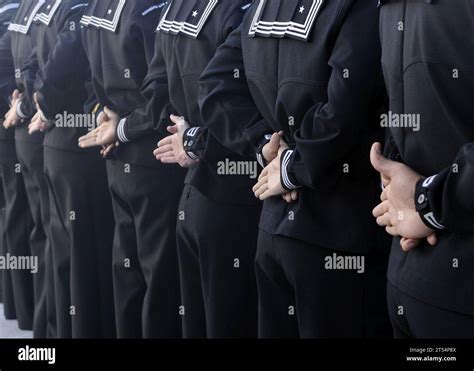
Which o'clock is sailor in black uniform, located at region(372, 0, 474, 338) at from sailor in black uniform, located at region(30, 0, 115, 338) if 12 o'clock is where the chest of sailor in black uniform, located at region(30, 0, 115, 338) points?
sailor in black uniform, located at region(372, 0, 474, 338) is roughly at 4 o'clock from sailor in black uniform, located at region(30, 0, 115, 338).

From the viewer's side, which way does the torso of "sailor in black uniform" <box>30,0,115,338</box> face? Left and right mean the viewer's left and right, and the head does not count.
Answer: facing away from the viewer and to the right of the viewer

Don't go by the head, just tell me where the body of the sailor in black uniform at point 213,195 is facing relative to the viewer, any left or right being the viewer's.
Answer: facing away from the viewer and to the right of the viewer

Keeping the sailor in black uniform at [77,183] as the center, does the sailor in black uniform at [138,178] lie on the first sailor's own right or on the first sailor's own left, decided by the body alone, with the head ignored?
on the first sailor's own right

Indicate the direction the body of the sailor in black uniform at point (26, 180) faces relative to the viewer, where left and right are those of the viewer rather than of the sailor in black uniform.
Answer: facing away from the viewer and to the right of the viewer

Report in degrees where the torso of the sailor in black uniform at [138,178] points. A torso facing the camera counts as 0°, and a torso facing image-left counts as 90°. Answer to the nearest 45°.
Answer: approximately 225°

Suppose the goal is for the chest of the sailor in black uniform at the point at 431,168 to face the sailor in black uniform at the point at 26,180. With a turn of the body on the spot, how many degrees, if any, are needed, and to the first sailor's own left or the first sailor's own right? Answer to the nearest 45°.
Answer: approximately 90° to the first sailor's own left

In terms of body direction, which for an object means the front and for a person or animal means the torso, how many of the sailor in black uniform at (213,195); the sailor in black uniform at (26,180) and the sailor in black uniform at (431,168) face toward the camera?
0

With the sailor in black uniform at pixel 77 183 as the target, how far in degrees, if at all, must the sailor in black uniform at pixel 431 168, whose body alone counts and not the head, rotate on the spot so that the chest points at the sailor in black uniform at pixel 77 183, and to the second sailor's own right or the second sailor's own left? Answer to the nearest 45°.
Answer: approximately 90° to the second sailor's own left

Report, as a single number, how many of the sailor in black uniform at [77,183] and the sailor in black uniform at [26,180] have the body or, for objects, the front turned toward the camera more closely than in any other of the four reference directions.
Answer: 0

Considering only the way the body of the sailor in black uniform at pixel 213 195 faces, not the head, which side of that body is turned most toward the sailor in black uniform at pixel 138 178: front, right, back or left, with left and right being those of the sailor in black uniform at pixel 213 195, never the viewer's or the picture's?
left

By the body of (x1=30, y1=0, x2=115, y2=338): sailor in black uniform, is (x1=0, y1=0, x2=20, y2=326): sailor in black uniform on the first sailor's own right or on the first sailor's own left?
on the first sailor's own left

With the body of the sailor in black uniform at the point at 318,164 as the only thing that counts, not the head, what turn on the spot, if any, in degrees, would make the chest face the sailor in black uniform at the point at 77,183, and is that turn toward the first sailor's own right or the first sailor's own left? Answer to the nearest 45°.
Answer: approximately 90° to the first sailor's own left
